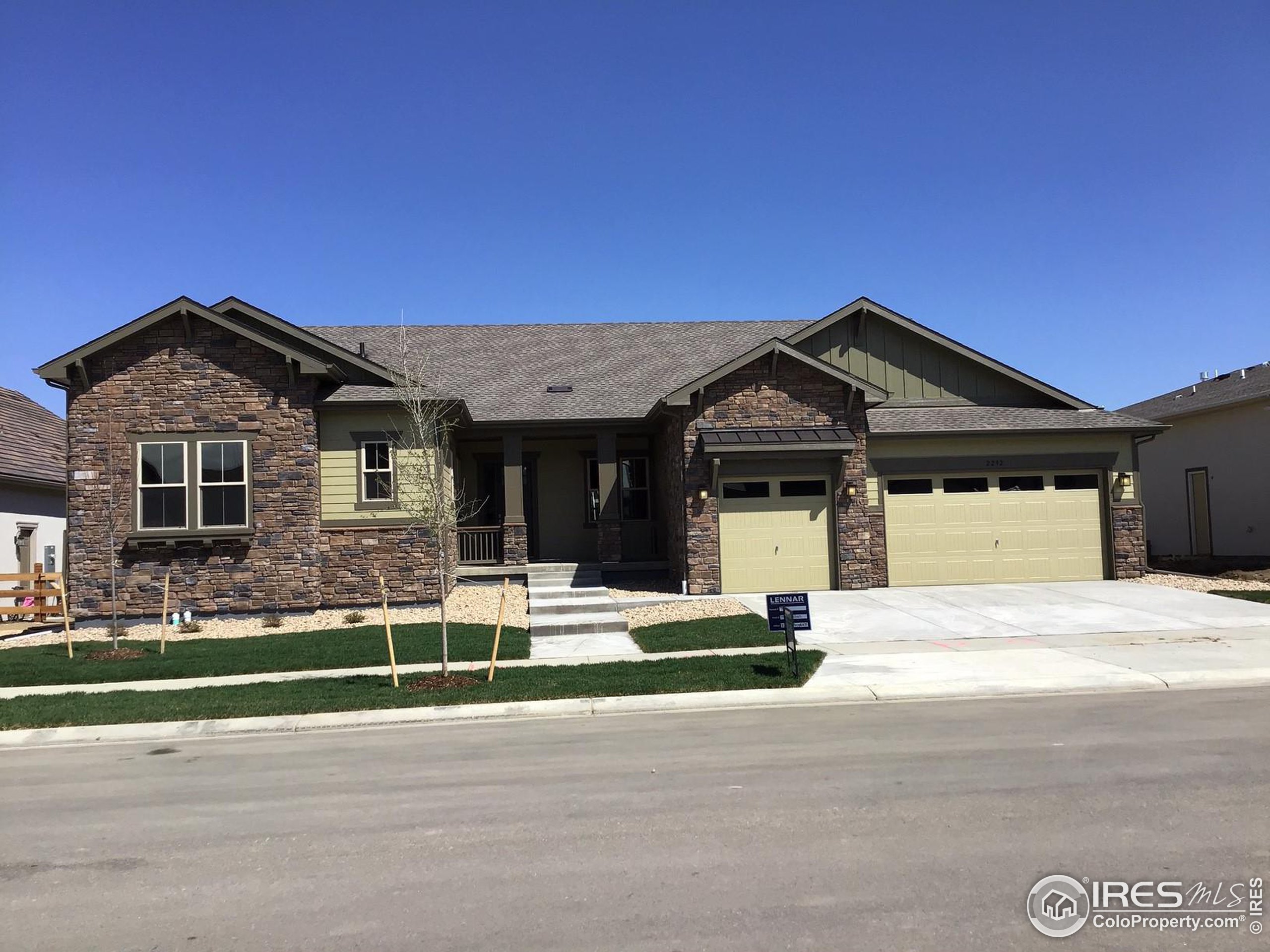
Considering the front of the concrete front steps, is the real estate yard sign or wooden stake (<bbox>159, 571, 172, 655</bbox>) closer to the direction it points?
the real estate yard sign

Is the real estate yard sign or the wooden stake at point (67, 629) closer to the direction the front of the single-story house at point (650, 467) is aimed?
the real estate yard sign

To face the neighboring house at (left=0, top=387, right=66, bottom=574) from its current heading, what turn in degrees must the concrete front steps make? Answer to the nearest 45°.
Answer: approximately 135° to its right

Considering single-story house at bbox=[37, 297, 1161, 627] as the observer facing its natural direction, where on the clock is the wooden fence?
The wooden fence is roughly at 3 o'clock from the single-story house.

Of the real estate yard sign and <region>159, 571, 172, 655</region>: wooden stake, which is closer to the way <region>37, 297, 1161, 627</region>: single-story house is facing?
the real estate yard sign

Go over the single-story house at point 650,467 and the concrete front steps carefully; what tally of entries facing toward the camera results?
2

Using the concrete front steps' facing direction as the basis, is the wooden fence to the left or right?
on its right

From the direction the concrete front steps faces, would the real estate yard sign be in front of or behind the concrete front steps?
in front

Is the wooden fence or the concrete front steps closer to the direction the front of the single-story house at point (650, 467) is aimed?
the concrete front steps

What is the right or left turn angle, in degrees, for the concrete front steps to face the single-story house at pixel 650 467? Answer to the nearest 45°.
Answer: approximately 135° to its left

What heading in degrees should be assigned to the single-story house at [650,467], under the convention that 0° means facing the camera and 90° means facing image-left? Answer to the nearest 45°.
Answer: approximately 0°

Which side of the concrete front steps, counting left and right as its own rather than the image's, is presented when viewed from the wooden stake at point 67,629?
right

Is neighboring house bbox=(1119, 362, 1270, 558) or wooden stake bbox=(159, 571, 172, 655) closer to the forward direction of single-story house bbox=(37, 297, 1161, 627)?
the wooden stake
